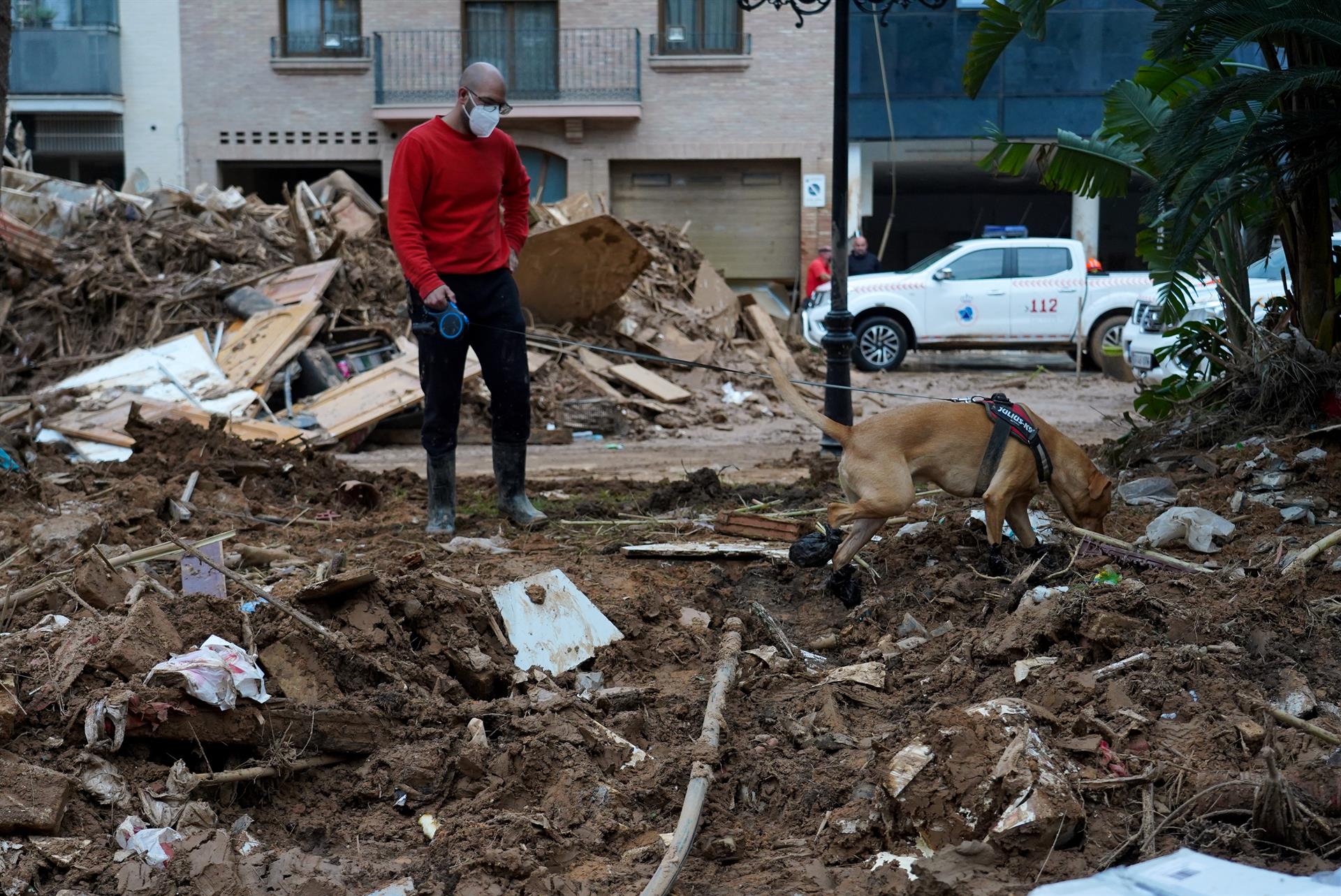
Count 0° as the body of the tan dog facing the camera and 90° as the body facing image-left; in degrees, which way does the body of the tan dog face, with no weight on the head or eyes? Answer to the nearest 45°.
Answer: approximately 270°

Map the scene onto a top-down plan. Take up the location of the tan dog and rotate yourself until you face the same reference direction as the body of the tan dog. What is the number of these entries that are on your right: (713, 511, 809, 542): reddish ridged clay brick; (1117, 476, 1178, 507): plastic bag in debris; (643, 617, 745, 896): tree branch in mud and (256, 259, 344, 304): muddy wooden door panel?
1

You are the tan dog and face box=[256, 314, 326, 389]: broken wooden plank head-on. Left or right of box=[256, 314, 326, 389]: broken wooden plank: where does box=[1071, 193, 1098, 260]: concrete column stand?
right

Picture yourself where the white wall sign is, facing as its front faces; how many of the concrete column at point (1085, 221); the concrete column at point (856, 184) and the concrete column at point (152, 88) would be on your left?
2

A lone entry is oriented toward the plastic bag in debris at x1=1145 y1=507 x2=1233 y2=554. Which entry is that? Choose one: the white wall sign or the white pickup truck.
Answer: the white wall sign

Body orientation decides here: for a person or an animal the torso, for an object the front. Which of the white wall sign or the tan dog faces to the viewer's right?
the tan dog

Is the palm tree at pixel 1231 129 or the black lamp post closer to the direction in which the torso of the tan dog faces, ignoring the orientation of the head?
the palm tree

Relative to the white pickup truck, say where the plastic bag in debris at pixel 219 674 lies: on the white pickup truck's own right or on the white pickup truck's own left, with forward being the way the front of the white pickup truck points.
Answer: on the white pickup truck's own left

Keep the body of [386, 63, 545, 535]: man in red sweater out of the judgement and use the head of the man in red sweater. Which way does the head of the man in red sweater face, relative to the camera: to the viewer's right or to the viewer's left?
to the viewer's right

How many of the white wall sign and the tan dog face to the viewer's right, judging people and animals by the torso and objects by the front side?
1

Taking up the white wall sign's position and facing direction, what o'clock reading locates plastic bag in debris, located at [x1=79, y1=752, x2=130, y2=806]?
The plastic bag in debris is roughly at 12 o'clock from the white wall sign.

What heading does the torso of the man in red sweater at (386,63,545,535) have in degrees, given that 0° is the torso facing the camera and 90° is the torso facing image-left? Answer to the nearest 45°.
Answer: approximately 315°

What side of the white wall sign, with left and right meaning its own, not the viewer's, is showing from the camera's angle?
front
